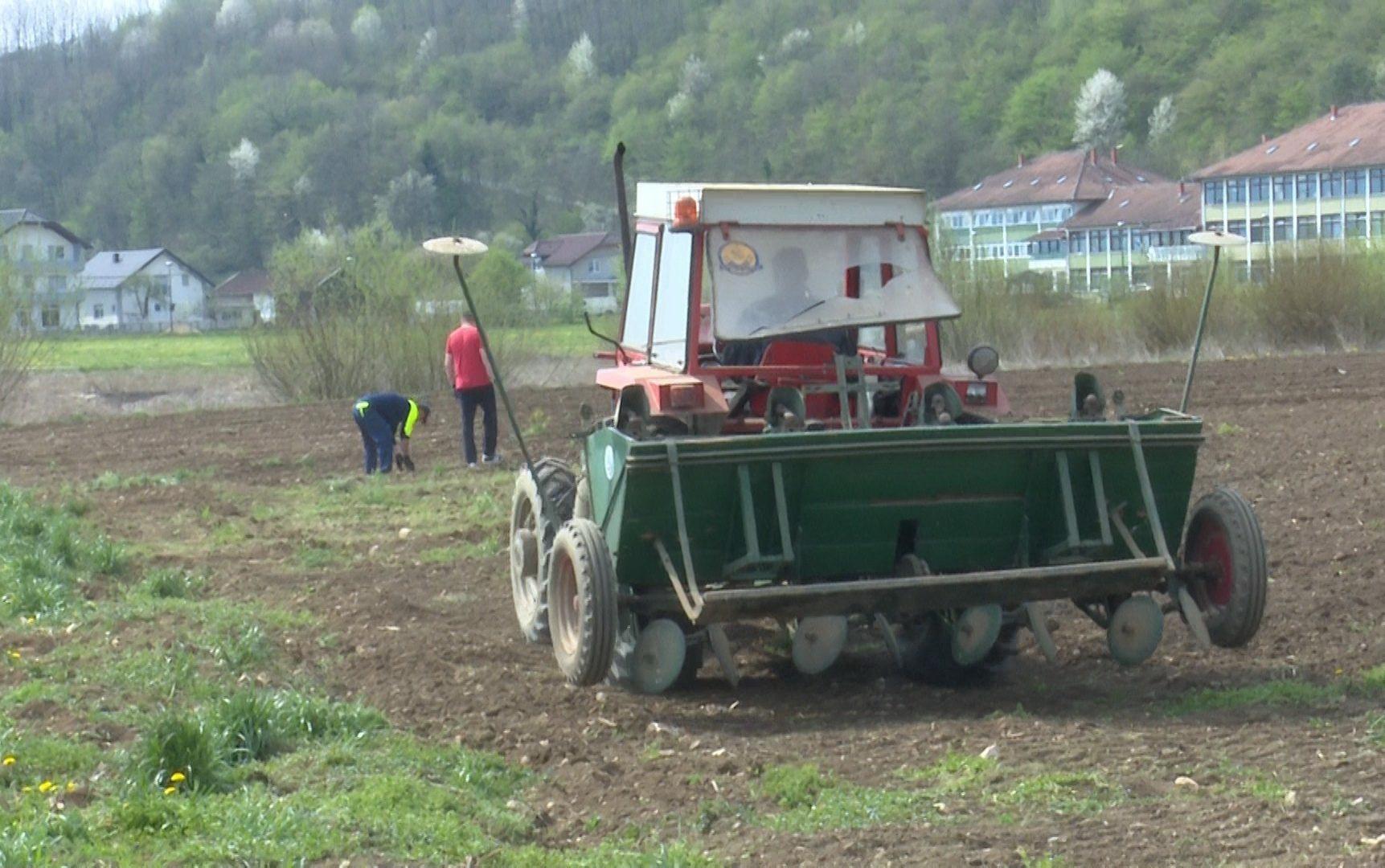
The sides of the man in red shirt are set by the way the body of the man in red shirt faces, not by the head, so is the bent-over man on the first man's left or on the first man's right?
on the first man's left

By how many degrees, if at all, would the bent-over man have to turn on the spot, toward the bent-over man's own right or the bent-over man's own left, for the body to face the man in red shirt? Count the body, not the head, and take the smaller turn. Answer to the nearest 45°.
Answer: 0° — they already face them

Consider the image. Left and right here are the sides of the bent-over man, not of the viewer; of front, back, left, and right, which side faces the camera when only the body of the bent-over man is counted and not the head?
right

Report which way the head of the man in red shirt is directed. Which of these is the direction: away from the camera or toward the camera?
away from the camera

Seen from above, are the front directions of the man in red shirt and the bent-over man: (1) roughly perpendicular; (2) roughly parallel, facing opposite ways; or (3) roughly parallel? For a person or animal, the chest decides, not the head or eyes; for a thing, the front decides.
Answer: roughly perpendicular

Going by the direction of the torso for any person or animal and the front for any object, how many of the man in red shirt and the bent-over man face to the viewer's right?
1

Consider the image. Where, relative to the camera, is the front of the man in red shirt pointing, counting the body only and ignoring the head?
away from the camera
